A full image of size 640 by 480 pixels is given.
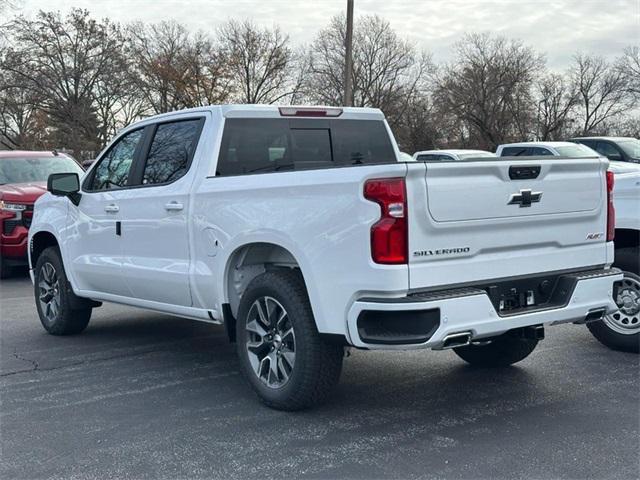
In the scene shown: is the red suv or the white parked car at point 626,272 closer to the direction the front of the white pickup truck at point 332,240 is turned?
the red suv

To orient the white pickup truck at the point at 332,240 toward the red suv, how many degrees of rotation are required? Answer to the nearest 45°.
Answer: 0° — it already faces it

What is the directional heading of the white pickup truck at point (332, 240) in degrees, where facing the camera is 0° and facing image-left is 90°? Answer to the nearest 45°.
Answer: approximately 135°

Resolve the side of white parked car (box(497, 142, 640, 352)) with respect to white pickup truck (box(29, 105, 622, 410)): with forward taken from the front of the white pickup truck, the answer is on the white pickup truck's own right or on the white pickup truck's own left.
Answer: on the white pickup truck's own right

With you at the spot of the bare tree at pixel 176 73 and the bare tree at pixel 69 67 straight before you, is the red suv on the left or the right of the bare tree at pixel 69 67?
left

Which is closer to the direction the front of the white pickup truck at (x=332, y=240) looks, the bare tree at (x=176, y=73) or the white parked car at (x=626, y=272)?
the bare tree

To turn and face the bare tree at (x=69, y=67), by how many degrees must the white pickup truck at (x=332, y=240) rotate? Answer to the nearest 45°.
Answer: approximately 45° to its right
